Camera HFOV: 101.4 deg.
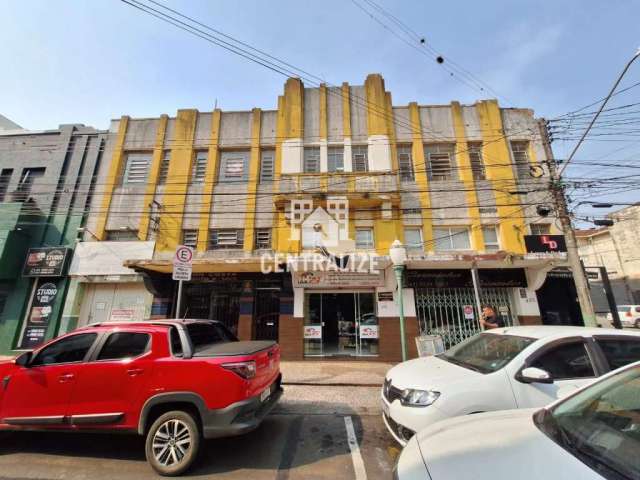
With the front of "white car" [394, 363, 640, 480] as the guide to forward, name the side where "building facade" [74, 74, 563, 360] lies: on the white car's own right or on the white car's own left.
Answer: on the white car's own right

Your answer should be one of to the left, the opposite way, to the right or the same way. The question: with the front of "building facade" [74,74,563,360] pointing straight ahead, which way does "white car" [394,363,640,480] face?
to the right

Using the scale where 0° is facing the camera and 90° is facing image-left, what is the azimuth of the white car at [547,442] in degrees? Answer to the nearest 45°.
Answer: approximately 45°

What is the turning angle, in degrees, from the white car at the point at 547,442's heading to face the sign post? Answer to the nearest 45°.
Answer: approximately 45° to its right

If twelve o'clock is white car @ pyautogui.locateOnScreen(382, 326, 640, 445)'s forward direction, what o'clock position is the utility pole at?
The utility pole is roughly at 5 o'clock from the white car.

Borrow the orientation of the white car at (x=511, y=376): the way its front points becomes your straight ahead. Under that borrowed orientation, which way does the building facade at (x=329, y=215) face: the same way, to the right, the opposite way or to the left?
to the left

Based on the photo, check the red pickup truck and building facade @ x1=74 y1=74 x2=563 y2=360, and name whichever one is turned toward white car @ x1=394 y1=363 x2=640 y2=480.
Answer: the building facade

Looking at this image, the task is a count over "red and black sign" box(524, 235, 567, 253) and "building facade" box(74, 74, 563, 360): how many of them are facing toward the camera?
2

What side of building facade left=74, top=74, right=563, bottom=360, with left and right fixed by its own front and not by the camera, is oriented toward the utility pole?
left
